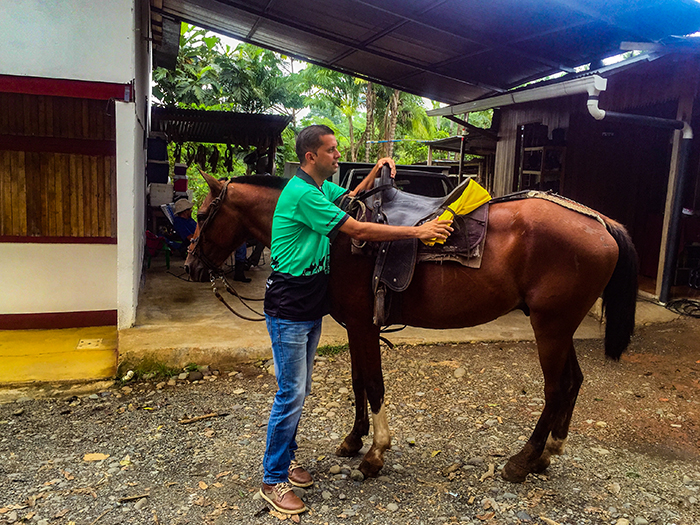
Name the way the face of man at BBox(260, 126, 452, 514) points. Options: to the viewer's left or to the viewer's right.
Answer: to the viewer's right

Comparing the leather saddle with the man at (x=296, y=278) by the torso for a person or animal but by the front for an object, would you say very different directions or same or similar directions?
very different directions

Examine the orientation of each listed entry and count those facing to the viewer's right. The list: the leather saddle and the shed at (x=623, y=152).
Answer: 0

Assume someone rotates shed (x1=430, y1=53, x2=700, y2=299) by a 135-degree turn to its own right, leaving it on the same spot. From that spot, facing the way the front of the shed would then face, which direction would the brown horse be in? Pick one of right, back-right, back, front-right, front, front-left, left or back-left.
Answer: back

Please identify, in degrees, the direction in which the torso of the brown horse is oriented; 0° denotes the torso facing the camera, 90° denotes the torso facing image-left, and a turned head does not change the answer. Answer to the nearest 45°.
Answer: approximately 90°

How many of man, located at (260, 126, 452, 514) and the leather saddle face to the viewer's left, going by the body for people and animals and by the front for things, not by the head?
1

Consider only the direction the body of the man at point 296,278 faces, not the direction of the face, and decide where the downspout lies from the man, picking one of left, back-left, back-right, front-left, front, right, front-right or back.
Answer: front-left

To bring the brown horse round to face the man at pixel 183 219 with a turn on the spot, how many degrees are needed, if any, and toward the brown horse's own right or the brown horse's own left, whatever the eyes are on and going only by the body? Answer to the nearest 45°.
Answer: approximately 45° to the brown horse's own right

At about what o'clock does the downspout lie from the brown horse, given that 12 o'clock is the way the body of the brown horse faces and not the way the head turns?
The downspout is roughly at 4 o'clock from the brown horse.

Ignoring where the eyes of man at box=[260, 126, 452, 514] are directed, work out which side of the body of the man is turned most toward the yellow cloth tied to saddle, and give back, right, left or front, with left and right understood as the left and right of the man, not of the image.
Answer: front

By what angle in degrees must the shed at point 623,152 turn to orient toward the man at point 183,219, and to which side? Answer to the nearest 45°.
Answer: approximately 45° to its right

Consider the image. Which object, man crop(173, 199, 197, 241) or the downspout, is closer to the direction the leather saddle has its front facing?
the man

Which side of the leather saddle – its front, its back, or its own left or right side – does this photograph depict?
left

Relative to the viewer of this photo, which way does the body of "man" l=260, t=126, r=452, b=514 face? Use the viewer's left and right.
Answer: facing to the right of the viewer
